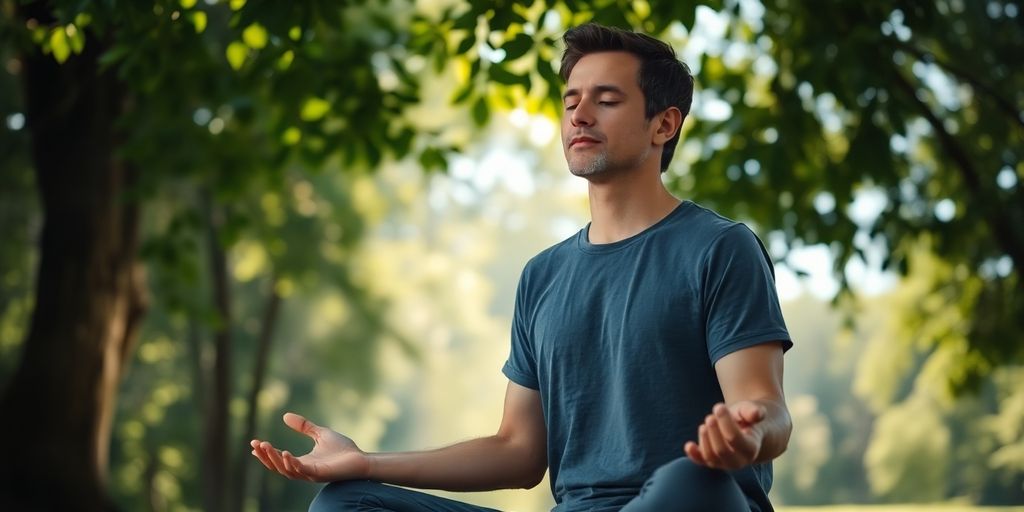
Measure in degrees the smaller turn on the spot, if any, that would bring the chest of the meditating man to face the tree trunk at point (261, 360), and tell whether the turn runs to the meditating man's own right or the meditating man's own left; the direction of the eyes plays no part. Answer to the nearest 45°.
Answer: approximately 135° to the meditating man's own right

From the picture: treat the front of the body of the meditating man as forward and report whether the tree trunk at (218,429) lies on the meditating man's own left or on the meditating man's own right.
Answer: on the meditating man's own right

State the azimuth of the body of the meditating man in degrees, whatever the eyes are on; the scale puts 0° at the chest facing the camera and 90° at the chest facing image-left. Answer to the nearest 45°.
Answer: approximately 45°
